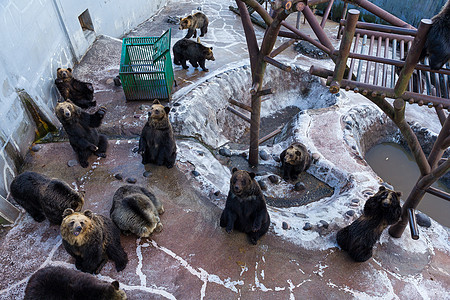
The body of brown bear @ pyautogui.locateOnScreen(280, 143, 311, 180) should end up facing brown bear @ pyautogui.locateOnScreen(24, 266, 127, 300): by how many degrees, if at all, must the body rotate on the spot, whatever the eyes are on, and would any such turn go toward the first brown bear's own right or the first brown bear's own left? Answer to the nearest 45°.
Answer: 0° — it already faces it

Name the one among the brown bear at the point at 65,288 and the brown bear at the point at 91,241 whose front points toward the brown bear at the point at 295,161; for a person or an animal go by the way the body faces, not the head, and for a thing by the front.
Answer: the brown bear at the point at 65,288

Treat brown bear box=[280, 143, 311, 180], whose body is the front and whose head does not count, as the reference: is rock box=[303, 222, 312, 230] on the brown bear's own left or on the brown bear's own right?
on the brown bear's own left

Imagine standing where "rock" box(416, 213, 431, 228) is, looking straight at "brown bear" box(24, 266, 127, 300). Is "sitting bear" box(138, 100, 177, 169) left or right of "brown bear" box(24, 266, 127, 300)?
right

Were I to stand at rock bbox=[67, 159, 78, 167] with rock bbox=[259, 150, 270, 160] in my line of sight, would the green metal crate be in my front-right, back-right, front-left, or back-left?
front-left

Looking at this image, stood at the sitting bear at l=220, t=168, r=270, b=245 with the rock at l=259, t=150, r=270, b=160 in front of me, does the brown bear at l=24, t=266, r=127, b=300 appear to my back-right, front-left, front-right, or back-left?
back-left

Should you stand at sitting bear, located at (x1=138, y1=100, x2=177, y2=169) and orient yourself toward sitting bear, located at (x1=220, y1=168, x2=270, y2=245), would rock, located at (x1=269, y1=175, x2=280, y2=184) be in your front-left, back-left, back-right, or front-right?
front-left

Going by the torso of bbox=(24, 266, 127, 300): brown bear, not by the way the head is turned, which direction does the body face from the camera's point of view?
to the viewer's right

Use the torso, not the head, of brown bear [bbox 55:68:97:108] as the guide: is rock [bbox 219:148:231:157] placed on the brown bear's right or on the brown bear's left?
on the brown bear's left

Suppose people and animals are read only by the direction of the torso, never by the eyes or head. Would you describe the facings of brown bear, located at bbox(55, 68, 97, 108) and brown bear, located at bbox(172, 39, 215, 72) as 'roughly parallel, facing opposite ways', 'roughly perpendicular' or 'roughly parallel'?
roughly perpendicular

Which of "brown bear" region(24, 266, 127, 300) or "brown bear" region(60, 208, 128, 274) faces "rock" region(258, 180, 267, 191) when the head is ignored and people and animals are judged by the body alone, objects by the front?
"brown bear" region(24, 266, 127, 300)
